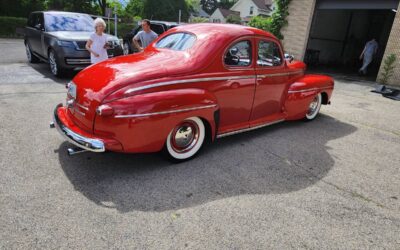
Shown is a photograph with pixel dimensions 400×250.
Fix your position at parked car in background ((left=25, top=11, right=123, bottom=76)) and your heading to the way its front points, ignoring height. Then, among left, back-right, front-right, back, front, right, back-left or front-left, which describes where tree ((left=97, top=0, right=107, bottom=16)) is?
back-left

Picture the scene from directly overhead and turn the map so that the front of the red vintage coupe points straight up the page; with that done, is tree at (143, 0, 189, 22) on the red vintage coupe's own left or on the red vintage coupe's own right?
on the red vintage coupe's own left

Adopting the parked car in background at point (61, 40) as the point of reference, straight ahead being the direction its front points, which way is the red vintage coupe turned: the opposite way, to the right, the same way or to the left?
to the left

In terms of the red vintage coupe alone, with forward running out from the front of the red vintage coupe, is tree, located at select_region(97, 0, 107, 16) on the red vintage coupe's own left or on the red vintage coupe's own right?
on the red vintage coupe's own left

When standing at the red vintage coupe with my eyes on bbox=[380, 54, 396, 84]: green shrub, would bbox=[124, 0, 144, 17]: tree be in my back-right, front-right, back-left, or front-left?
front-left

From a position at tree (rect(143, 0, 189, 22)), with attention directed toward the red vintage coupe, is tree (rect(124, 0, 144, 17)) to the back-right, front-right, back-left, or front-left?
back-right

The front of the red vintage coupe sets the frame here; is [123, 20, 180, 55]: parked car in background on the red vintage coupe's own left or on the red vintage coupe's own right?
on the red vintage coupe's own left

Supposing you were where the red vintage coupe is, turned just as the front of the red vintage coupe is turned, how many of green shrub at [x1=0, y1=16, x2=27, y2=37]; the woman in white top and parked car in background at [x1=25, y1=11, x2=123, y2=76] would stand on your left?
3

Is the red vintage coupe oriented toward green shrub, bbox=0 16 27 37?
no

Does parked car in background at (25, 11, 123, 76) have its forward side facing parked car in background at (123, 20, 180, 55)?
no

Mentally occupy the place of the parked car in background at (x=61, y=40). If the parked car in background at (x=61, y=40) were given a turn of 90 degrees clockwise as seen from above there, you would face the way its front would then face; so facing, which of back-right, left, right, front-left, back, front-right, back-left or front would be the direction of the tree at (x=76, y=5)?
back-right

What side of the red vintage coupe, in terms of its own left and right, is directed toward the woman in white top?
left

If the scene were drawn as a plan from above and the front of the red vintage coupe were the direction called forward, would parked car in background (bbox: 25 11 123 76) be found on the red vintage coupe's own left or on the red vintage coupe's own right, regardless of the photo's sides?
on the red vintage coupe's own left

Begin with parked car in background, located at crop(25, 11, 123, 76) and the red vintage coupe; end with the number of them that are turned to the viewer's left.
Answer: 0

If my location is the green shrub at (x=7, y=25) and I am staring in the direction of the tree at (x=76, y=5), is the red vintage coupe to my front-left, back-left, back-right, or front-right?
back-right

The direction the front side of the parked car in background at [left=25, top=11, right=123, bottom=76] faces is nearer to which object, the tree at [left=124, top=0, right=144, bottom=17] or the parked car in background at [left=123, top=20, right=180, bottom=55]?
the parked car in background

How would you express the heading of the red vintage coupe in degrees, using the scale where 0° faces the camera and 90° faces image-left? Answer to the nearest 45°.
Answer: approximately 225°

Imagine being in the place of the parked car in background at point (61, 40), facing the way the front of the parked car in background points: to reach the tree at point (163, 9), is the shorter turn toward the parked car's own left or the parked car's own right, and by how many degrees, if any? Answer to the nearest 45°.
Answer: approximately 135° to the parked car's own left

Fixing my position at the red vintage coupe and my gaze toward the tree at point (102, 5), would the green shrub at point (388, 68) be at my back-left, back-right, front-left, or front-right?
front-right
